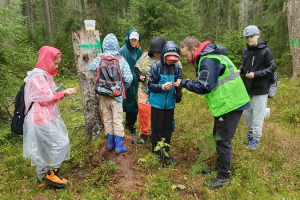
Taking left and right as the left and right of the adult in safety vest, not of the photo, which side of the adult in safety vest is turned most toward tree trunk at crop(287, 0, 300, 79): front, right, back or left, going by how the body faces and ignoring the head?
right

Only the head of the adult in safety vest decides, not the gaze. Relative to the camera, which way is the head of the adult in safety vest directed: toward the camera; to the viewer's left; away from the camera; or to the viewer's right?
to the viewer's left

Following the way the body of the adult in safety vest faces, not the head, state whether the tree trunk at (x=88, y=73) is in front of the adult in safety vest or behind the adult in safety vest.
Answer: in front

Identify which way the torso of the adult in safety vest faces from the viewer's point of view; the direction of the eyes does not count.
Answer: to the viewer's left
